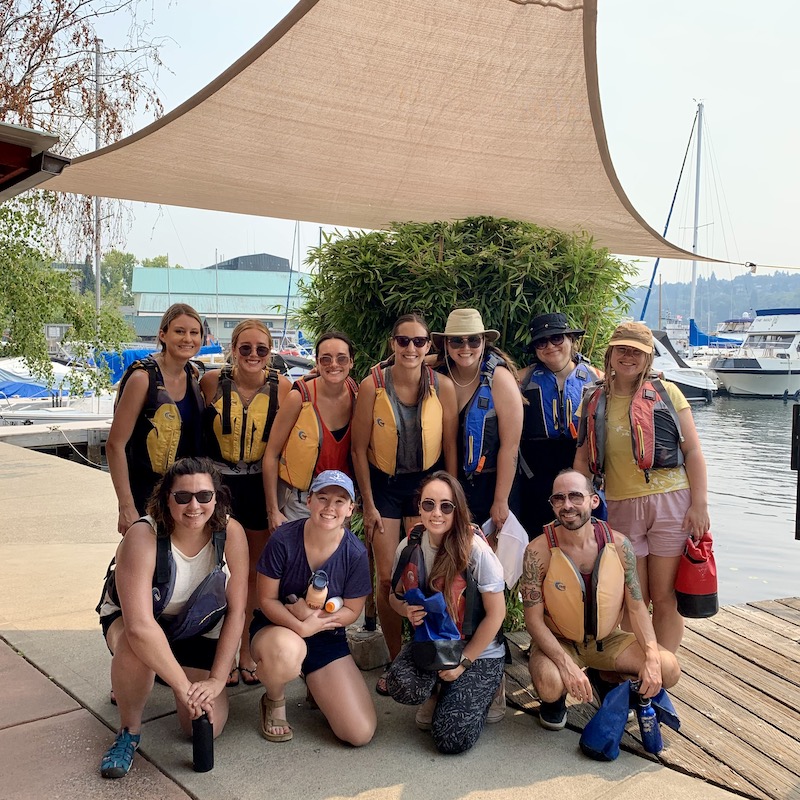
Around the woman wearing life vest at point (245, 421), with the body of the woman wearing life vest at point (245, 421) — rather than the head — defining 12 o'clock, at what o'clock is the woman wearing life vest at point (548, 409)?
the woman wearing life vest at point (548, 409) is roughly at 9 o'clock from the woman wearing life vest at point (245, 421).

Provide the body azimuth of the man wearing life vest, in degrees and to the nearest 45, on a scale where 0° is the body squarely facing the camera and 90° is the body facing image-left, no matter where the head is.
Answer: approximately 0°

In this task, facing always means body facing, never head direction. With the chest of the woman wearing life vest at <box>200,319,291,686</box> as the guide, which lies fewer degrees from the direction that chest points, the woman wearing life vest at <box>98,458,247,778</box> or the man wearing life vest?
the woman wearing life vest

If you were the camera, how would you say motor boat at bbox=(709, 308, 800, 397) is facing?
facing to the left of the viewer

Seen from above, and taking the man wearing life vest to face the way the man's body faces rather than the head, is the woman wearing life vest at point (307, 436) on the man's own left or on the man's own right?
on the man's own right
